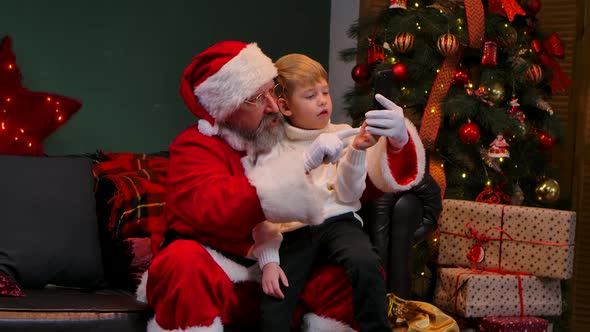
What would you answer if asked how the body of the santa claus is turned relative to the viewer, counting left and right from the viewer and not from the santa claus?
facing the viewer and to the right of the viewer

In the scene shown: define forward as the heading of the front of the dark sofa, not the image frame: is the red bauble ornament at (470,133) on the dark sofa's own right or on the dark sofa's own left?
on the dark sofa's own left

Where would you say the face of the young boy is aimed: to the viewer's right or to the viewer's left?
to the viewer's right

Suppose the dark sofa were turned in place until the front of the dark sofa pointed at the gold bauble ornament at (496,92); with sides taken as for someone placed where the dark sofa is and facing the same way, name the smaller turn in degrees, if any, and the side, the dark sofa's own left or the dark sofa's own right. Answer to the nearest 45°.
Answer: approximately 135° to the dark sofa's own left

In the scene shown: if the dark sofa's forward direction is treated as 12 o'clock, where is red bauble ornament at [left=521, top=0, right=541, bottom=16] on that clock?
The red bauble ornament is roughly at 8 o'clock from the dark sofa.

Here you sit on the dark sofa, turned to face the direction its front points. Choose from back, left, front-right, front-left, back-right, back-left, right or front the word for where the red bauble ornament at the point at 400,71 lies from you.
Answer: back-left

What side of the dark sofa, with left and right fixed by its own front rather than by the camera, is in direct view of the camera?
front

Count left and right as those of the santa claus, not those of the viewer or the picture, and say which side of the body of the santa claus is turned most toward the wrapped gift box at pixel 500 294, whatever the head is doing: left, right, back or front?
left

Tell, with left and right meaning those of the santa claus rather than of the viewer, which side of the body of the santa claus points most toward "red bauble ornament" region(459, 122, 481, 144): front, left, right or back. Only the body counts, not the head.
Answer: left

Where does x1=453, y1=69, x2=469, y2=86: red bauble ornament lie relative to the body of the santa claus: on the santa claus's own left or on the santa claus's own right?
on the santa claus's own left

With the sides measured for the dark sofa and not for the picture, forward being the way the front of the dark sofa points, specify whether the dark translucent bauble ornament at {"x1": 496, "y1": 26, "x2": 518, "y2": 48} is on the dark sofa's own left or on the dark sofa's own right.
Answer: on the dark sofa's own left
